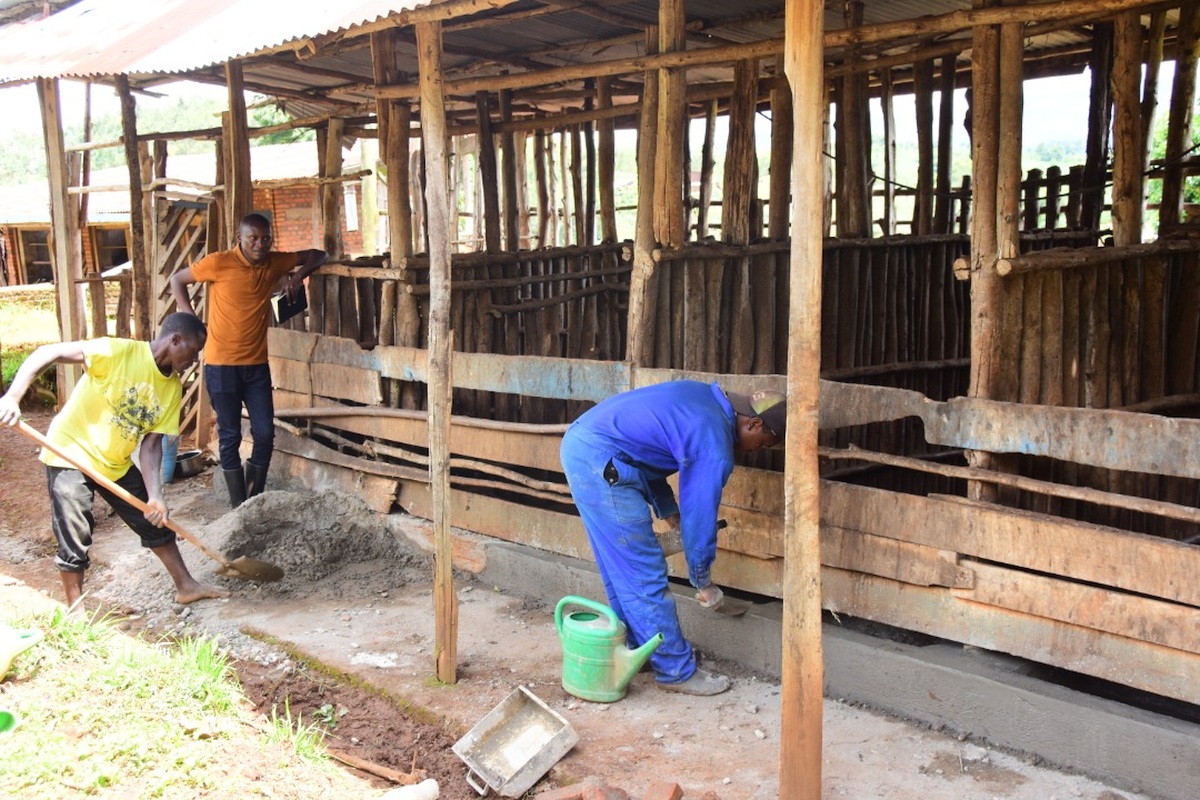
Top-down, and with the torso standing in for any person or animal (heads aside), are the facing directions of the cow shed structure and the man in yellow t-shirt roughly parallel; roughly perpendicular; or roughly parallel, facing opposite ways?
roughly perpendicular

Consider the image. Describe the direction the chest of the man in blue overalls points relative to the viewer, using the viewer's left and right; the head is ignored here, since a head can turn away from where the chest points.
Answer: facing to the right of the viewer

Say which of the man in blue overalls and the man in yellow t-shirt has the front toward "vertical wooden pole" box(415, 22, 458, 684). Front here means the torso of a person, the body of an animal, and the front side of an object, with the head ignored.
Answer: the man in yellow t-shirt

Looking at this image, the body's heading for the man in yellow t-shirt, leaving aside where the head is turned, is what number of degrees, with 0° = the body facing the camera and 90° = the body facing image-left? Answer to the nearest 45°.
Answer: approximately 315°

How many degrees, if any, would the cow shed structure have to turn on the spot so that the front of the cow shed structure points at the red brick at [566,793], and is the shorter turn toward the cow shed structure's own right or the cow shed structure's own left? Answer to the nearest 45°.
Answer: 0° — it already faces it

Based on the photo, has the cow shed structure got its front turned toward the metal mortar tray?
yes

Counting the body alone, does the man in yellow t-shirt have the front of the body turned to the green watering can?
yes

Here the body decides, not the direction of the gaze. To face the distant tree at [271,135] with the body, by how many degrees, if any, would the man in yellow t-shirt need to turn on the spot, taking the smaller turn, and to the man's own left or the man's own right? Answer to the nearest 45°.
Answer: approximately 135° to the man's own left

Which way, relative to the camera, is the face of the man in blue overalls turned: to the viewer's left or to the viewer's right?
to the viewer's right

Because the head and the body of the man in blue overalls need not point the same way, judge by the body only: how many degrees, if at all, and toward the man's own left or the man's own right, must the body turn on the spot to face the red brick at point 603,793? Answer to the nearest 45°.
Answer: approximately 90° to the man's own right

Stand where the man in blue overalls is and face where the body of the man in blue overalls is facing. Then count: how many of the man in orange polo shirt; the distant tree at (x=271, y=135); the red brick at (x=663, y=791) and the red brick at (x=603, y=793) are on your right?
2

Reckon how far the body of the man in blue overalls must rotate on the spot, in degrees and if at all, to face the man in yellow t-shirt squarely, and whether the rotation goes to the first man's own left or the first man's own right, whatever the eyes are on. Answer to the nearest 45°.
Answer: approximately 180°

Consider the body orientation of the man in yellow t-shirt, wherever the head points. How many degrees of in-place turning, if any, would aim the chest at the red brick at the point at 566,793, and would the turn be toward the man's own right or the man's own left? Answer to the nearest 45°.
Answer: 0° — they already face it
